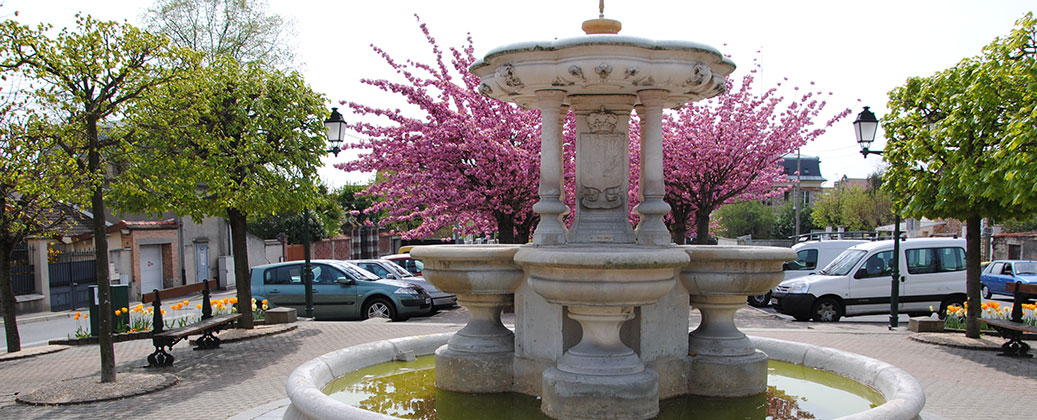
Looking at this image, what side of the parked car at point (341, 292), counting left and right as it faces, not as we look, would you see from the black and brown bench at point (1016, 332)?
front

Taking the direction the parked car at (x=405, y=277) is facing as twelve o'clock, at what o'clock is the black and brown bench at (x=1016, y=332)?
The black and brown bench is roughly at 12 o'clock from the parked car.

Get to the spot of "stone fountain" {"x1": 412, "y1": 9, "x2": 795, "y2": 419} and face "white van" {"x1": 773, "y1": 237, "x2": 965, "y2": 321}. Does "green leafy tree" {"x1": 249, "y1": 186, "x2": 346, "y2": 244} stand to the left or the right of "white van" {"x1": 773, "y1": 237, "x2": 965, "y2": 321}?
left

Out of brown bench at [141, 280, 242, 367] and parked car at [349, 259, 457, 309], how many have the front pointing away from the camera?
0

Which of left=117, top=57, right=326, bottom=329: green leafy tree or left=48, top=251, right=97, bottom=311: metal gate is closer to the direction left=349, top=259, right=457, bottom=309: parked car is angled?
the green leafy tree

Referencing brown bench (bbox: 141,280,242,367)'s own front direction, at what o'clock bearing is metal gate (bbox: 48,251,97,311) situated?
The metal gate is roughly at 7 o'clock from the brown bench.

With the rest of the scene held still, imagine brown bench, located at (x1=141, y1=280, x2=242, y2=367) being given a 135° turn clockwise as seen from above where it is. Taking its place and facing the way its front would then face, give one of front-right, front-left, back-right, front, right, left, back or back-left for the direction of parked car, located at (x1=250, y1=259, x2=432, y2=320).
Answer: back-right

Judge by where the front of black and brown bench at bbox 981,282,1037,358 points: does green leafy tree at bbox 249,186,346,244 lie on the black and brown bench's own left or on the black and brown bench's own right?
on the black and brown bench's own right

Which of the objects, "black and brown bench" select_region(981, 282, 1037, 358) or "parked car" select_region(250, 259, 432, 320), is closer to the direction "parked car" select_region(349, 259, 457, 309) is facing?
the black and brown bench

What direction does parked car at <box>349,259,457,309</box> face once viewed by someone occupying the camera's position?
facing the viewer and to the right of the viewer

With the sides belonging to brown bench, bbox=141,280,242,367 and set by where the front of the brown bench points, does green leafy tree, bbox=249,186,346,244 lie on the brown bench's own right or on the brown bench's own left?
on the brown bench's own left

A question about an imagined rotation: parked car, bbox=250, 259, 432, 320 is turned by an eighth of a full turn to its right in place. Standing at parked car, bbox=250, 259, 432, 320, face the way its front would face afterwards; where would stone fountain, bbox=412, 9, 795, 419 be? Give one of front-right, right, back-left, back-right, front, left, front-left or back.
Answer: front

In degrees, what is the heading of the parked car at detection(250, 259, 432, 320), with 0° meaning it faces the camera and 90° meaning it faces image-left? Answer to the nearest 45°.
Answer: approximately 315°
